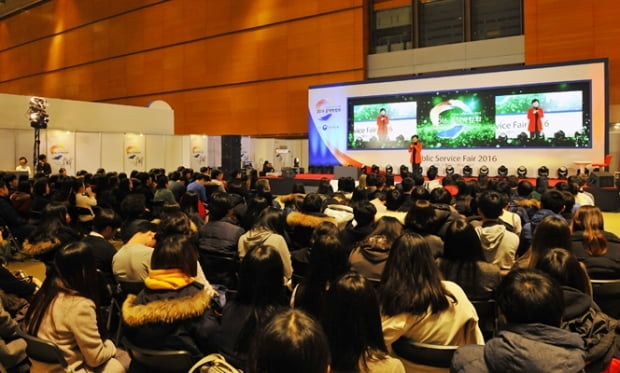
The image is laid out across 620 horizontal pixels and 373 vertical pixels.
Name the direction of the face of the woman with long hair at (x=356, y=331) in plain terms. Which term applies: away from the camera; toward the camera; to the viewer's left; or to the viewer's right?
away from the camera

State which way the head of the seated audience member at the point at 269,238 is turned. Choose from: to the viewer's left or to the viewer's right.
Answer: to the viewer's right

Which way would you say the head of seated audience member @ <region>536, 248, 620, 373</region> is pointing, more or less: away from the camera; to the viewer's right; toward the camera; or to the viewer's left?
away from the camera

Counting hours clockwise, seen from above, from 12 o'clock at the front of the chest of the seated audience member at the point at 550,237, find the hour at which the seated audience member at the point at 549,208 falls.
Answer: the seated audience member at the point at 549,208 is roughly at 12 o'clock from the seated audience member at the point at 550,237.

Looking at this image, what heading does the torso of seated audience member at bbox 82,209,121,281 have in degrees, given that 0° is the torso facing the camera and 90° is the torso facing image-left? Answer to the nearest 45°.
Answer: approximately 225°

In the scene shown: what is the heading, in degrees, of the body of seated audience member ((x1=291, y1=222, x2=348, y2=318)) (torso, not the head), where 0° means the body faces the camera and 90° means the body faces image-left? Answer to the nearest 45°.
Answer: approximately 225°

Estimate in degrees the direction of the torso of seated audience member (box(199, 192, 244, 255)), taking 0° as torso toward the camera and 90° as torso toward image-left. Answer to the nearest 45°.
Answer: approximately 225°

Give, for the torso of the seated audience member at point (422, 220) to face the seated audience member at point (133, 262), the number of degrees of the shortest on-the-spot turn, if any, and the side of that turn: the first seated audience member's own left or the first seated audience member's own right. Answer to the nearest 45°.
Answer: approximately 135° to the first seated audience member's own left

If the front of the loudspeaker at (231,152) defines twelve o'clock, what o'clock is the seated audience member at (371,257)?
The seated audience member is roughly at 12 o'clock from the loudspeaker.

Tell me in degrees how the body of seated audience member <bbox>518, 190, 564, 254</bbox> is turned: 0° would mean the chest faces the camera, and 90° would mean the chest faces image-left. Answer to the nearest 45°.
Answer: approximately 180°
